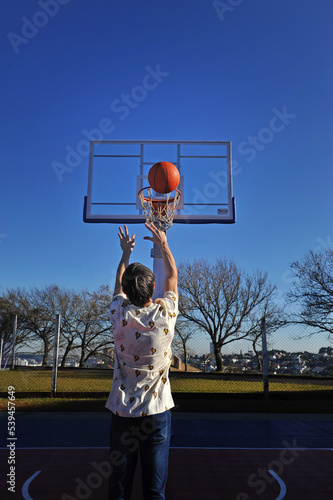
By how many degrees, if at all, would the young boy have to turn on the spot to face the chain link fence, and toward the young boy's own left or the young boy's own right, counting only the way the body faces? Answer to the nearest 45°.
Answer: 0° — they already face it

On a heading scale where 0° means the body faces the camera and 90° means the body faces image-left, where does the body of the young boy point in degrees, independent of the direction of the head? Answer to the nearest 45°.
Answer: approximately 180°

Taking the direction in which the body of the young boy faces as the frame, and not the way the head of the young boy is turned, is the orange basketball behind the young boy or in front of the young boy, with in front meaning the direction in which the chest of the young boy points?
in front

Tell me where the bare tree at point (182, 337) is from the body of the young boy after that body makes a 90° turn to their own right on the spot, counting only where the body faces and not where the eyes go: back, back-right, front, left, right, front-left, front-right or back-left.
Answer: left

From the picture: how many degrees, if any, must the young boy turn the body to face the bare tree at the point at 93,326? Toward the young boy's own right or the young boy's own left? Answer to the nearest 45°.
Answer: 0° — they already face it

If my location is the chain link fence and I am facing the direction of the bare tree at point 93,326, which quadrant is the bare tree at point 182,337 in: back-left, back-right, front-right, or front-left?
front-right

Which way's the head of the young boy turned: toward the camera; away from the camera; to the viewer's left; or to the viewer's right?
away from the camera
